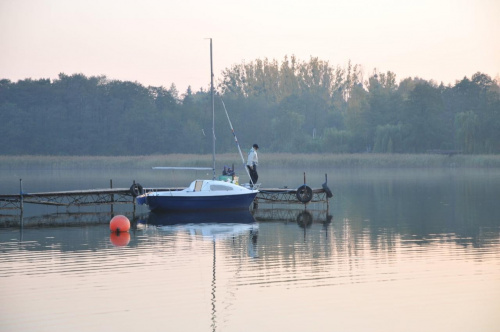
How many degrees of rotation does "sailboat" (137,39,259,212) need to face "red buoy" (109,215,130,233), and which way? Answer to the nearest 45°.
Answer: approximately 135° to its right

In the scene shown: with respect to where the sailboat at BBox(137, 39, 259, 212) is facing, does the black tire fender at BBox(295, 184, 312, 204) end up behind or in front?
in front

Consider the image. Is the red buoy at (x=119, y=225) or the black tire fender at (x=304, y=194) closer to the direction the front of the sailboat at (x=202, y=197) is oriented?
the black tire fender

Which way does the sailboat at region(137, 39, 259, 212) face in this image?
to the viewer's right

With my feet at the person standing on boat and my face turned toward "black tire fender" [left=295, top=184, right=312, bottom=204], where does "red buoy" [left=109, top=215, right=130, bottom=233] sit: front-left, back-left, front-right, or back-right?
back-right

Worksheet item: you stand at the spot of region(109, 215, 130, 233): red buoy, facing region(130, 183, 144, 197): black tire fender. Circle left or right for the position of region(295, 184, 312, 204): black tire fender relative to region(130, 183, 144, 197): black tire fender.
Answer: right

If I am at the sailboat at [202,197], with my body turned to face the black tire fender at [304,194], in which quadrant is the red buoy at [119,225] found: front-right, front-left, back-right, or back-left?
back-right

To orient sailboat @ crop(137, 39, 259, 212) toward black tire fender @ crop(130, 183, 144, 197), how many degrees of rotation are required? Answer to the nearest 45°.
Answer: approximately 135° to its left
